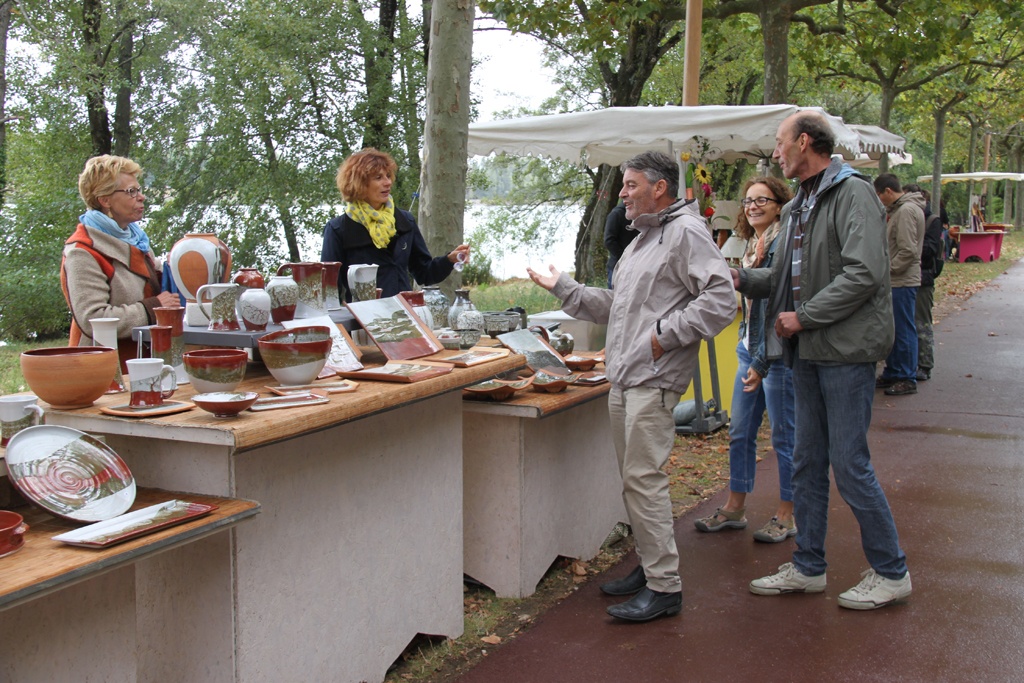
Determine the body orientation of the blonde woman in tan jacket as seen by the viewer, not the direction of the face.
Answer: to the viewer's right

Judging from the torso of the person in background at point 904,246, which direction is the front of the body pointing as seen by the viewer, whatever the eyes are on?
to the viewer's left

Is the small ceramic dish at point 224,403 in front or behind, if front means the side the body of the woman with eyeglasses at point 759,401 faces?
in front

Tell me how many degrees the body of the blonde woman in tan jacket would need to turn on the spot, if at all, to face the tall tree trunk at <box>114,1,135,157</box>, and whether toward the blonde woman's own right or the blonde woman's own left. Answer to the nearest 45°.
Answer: approximately 90° to the blonde woman's own left

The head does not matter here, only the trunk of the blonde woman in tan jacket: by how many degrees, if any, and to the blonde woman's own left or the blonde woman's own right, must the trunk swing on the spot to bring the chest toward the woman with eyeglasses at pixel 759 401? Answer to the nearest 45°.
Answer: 0° — they already face them

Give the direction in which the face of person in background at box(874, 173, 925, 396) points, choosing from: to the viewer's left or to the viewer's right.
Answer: to the viewer's left

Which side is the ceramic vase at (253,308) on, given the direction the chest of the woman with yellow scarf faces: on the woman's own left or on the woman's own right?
on the woman's own right

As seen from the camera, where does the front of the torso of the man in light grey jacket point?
to the viewer's left

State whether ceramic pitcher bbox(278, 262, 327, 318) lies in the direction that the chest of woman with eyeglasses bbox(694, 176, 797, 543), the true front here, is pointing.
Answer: yes

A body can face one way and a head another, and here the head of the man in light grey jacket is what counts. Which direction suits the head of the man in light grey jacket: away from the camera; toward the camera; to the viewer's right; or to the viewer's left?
to the viewer's left

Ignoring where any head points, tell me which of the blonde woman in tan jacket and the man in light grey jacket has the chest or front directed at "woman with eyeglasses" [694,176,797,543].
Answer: the blonde woman in tan jacket
